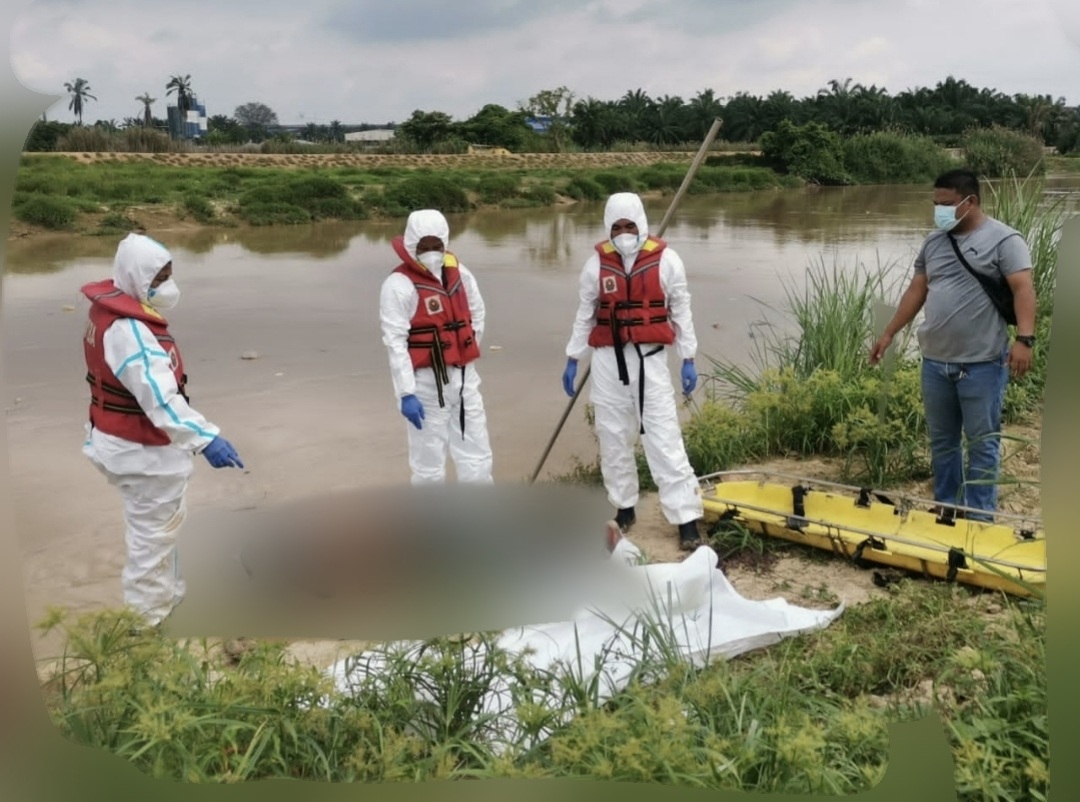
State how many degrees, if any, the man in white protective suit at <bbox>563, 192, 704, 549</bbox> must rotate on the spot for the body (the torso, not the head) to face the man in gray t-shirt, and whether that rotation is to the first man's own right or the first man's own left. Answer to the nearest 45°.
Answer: approximately 90° to the first man's own left

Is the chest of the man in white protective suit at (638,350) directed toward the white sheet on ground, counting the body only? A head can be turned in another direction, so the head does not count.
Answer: yes

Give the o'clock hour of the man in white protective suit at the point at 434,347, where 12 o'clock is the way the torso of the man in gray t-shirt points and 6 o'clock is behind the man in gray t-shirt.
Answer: The man in white protective suit is roughly at 1 o'clock from the man in gray t-shirt.

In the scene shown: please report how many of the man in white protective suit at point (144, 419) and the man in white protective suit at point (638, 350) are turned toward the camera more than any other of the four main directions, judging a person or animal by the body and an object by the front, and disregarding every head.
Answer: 1

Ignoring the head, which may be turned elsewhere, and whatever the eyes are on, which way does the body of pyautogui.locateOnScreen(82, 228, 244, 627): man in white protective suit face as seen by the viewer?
to the viewer's right

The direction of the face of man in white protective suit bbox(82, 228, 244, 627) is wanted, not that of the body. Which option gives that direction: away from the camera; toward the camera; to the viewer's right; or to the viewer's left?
to the viewer's right

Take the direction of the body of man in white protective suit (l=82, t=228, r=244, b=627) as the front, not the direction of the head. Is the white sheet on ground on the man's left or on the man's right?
on the man's right

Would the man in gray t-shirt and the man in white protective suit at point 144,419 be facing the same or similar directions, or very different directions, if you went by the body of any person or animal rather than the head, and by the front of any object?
very different directions
